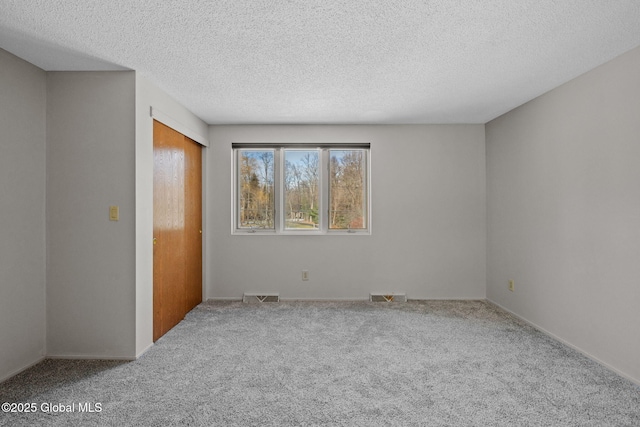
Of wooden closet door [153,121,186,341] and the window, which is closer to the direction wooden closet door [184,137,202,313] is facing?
the window

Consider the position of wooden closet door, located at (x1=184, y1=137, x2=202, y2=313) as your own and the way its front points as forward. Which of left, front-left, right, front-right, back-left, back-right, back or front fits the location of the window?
front

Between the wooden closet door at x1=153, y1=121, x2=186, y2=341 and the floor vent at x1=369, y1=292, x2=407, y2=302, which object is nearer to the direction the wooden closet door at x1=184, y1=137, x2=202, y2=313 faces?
the floor vent

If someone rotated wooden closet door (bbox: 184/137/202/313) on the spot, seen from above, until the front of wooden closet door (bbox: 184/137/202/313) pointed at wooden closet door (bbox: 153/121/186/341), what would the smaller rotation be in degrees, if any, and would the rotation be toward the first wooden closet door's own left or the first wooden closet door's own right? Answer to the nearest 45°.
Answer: approximately 90° to the first wooden closet door's own right

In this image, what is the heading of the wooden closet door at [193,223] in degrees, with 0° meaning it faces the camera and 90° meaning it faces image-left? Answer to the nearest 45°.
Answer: approximately 270°

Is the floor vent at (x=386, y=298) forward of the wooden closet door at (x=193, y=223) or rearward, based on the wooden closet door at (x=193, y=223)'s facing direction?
forward
